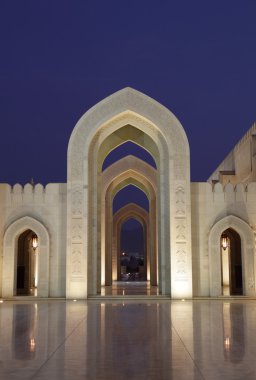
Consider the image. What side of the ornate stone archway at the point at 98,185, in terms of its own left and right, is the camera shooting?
front
